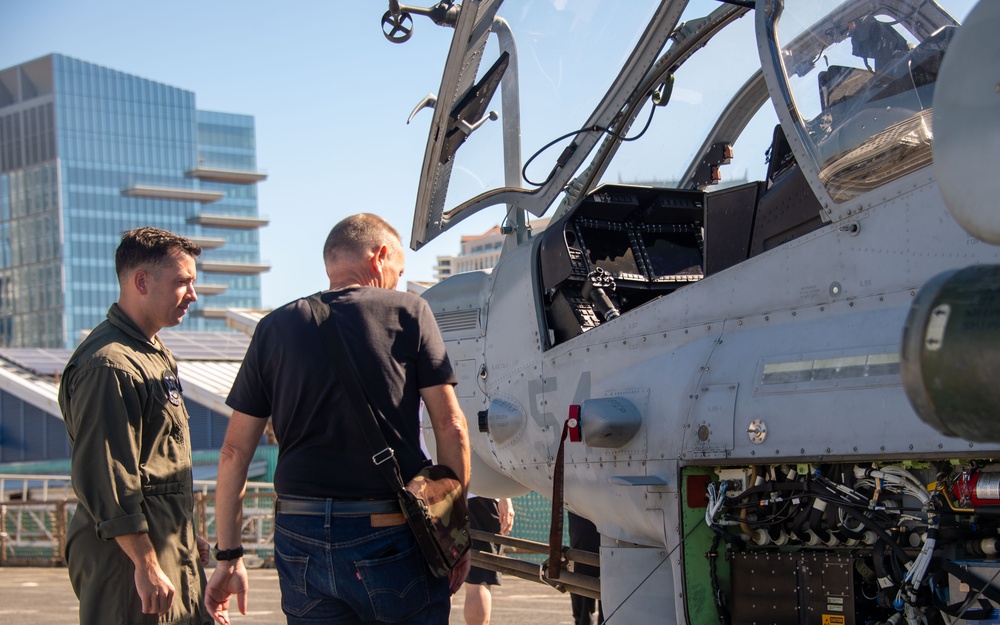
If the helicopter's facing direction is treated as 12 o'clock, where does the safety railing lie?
The safety railing is roughly at 12 o'clock from the helicopter.

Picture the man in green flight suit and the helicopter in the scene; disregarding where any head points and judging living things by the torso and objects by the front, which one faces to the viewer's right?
the man in green flight suit

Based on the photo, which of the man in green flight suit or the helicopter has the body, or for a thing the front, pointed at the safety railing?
the helicopter

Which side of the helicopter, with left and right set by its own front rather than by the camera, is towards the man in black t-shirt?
left

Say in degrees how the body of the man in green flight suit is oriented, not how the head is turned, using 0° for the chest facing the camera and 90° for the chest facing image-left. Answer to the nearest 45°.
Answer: approximately 270°

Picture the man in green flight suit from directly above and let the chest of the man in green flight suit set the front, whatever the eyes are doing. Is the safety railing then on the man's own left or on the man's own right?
on the man's own left

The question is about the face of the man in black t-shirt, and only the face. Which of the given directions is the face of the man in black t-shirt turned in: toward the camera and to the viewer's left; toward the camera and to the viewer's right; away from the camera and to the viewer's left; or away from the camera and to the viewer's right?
away from the camera and to the viewer's right

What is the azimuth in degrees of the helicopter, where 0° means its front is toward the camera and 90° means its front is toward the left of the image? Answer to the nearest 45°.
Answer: approximately 135°

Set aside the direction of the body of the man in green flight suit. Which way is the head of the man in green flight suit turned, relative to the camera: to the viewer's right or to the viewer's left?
to the viewer's right
